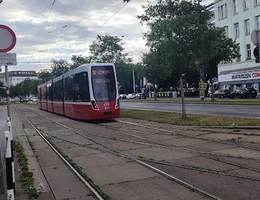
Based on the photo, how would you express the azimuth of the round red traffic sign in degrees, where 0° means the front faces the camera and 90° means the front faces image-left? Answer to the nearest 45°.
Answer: approximately 0°

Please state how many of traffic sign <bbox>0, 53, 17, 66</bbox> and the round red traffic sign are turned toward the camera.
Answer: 2

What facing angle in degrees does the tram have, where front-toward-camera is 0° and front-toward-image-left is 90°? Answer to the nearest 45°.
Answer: approximately 315°

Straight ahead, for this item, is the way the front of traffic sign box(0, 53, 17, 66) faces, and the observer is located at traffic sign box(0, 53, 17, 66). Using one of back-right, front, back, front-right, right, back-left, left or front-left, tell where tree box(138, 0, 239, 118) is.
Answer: back-left
